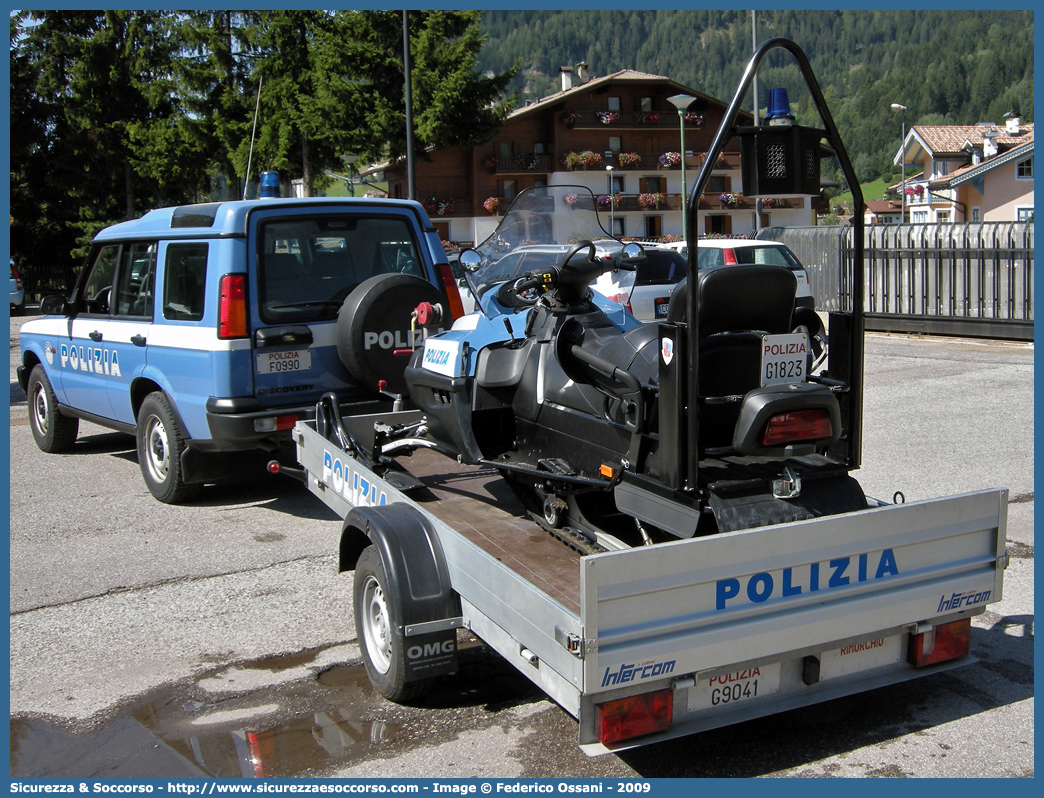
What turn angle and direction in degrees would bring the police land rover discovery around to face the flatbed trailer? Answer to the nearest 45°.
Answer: approximately 135° to its left

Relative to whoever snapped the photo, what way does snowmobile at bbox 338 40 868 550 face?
facing away from the viewer and to the left of the viewer

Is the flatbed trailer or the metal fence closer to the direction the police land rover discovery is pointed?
the metal fence

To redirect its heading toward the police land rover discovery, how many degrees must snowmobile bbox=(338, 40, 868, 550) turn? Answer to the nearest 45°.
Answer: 0° — it already faces it

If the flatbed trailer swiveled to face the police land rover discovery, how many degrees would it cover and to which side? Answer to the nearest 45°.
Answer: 0° — it already faces it

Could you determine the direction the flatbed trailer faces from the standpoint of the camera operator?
facing away from the viewer and to the left of the viewer

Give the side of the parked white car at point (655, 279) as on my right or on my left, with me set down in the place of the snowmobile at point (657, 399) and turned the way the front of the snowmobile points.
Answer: on my right

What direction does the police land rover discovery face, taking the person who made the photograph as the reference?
facing away from the viewer and to the left of the viewer

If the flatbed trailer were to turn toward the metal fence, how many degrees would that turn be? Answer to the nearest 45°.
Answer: approximately 45° to its right
